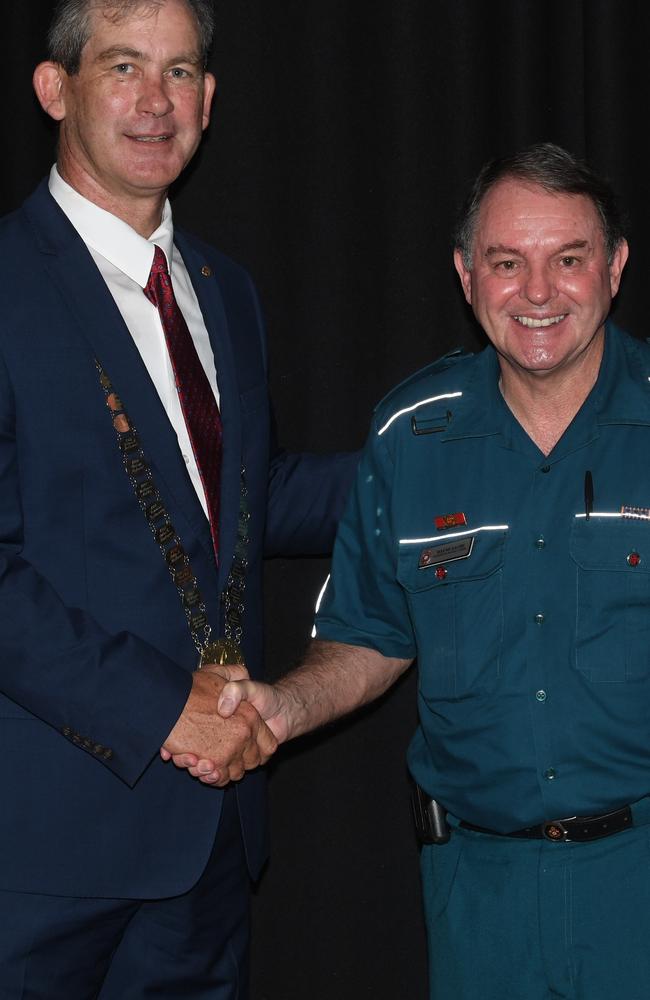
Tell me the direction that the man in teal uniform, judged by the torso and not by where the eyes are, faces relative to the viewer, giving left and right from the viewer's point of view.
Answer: facing the viewer

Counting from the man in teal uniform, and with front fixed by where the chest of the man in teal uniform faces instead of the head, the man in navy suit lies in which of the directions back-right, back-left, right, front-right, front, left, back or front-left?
right

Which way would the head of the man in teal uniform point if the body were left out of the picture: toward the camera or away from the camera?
toward the camera

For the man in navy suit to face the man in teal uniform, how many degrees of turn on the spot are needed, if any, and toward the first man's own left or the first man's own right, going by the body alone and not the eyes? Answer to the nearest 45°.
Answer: approximately 45° to the first man's own left

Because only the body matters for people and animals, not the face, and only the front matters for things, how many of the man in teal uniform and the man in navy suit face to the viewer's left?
0

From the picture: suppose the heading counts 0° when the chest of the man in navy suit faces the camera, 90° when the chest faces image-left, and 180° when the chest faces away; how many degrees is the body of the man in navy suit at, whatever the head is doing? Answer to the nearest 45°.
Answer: approximately 315°
